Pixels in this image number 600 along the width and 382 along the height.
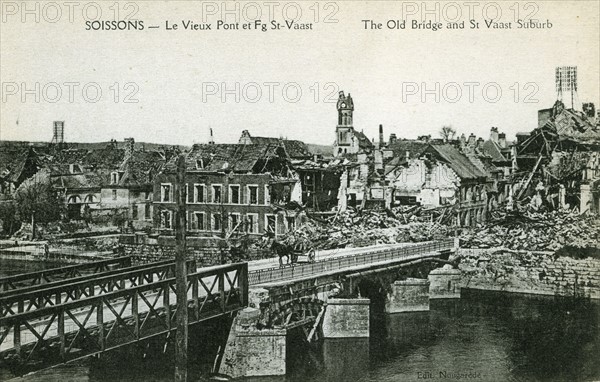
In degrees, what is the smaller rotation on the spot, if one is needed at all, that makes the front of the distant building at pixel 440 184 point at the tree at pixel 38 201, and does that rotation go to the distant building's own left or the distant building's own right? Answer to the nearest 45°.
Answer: approximately 90° to the distant building's own right

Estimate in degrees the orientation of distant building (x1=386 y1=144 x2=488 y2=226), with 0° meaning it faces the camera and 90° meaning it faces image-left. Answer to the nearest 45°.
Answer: approximately 315°

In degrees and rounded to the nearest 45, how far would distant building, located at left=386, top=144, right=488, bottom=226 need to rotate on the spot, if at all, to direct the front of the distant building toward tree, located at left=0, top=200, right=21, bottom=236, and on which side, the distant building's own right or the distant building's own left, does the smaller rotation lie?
approximately 90° to the distant building's own right

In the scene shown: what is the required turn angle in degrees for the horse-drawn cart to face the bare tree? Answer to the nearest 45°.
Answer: approximately 180°

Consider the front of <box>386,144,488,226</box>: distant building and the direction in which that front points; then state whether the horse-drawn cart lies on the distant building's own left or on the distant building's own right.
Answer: on the distant building's own right

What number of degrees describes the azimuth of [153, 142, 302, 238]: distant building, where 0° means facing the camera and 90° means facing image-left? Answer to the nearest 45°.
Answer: approximately 0°

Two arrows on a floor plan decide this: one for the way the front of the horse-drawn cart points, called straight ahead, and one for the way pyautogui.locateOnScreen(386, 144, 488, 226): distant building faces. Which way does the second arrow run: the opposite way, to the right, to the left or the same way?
to the left

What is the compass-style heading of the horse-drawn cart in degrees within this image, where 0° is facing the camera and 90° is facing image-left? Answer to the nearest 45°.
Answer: approximately 45°

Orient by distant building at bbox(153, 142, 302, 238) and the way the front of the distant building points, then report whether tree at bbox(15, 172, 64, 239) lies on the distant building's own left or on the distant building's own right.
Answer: on the distant building's own right

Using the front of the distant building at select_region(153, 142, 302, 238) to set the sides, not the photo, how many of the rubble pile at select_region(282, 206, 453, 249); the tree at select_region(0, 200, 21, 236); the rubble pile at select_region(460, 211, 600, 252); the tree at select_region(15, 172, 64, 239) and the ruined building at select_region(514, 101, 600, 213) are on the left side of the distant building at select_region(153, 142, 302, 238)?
3

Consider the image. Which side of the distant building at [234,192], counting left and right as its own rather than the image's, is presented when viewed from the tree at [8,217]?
right
